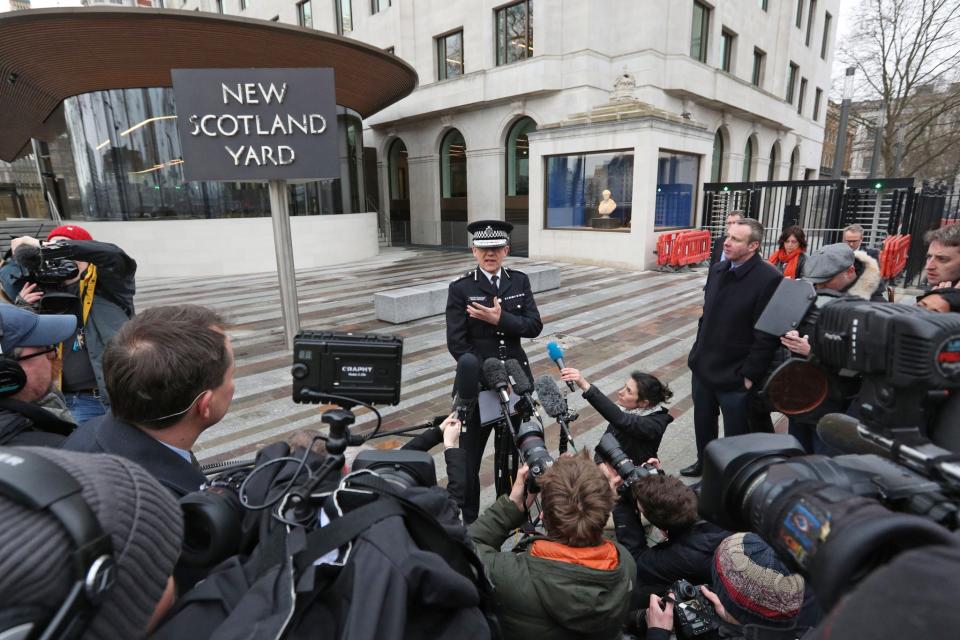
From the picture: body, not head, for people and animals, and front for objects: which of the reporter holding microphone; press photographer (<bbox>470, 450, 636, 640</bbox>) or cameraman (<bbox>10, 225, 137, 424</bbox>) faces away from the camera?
the press photographer

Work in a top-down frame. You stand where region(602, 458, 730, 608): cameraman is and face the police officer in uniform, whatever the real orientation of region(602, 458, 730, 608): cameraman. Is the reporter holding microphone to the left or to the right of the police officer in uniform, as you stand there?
right

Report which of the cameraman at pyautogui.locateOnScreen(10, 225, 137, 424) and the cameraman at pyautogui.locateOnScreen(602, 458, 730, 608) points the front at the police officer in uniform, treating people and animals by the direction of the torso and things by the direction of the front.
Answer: the cameraman at pyautogui.locateOnScreen(602, 458, 730, 608)

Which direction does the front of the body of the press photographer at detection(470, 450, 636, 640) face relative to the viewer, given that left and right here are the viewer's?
facing away from the viewer

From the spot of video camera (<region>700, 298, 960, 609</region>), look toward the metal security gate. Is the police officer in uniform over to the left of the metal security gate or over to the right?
left

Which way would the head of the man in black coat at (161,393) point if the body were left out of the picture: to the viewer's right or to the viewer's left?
to the viewer's right

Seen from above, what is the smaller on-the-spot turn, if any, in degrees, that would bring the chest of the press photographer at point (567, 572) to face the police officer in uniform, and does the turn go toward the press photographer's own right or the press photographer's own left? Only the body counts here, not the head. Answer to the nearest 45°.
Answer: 0° — they already face them

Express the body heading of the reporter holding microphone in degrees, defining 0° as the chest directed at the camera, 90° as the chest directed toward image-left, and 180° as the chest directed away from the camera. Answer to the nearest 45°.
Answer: approximately 90°

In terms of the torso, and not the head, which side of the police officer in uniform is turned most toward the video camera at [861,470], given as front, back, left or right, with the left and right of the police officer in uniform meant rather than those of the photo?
front

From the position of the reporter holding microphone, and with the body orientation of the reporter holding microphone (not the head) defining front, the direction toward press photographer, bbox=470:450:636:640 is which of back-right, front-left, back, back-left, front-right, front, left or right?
left

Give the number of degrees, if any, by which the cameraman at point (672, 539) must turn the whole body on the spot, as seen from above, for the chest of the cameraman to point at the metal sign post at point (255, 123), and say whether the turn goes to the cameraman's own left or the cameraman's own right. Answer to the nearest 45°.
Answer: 0° — they already face it

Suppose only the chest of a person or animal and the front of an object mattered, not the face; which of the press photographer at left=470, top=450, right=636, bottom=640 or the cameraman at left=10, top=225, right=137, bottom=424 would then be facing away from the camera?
the press photographer

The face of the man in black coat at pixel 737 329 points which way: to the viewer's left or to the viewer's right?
to the viewer's left

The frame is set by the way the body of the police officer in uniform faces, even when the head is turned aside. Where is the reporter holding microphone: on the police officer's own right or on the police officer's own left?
on the police officer's own left

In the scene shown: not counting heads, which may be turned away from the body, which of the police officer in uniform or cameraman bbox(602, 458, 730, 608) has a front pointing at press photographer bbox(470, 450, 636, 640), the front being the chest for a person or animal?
the police officer in uniform

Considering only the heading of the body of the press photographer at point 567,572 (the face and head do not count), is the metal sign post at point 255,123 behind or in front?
in front
